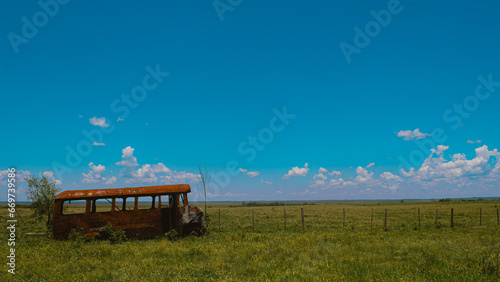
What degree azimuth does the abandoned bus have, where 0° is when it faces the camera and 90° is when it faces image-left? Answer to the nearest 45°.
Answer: approximately 270°
